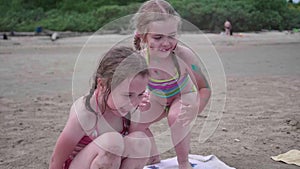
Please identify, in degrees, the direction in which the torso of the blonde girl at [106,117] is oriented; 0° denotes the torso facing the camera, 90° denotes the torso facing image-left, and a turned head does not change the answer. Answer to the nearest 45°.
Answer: approximately 315°

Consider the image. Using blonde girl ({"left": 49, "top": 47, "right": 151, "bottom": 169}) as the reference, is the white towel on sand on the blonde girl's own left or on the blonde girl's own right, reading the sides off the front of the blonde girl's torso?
on the blonde girl's own left

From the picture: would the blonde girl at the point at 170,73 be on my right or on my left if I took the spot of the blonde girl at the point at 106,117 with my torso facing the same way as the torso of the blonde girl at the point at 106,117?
on my left

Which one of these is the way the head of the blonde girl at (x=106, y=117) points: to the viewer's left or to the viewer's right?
to the viewer's right
